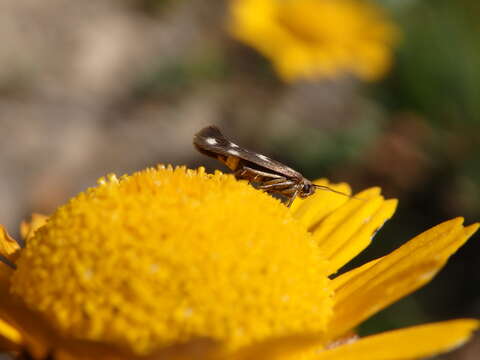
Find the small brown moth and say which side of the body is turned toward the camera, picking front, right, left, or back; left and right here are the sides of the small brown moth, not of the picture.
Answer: right
